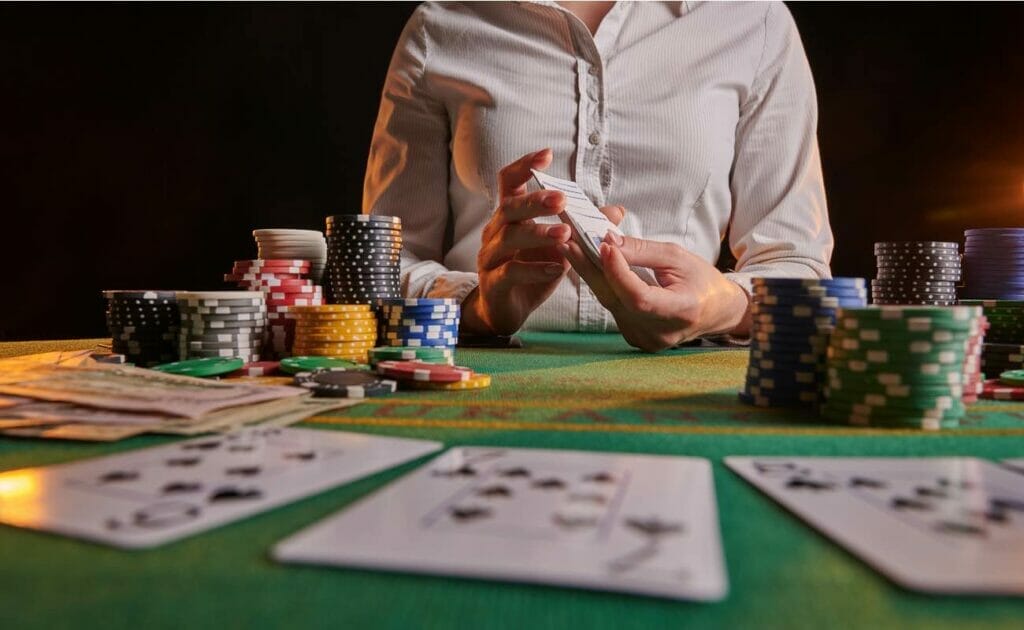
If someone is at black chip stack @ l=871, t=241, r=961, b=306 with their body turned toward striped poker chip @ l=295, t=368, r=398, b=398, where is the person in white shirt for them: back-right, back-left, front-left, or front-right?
front-right

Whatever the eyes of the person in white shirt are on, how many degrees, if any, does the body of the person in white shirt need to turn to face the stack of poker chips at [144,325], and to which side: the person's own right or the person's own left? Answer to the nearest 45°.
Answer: approximately 45° to the person's own right

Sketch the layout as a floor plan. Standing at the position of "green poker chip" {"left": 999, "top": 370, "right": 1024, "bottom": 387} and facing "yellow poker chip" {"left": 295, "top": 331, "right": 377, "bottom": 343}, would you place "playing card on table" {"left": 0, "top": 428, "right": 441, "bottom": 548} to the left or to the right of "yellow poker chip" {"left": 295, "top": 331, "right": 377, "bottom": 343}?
left

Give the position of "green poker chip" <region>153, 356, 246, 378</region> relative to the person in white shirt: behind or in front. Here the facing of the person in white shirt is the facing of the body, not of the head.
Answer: in front

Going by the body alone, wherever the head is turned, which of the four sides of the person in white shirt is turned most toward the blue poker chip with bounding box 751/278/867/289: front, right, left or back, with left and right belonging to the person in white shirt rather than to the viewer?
front

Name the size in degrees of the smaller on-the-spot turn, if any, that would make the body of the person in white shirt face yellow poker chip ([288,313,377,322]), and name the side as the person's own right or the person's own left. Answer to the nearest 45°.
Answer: approximately 45° to the person's own right

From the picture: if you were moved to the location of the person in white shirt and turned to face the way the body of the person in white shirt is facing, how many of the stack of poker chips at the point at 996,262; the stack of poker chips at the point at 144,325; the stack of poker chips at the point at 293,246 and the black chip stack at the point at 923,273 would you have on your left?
2

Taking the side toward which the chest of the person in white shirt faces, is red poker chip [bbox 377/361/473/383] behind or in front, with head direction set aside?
in front

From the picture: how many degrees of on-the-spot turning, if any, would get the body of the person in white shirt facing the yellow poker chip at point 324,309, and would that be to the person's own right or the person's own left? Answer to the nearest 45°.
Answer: approximately 45° to the person's own right

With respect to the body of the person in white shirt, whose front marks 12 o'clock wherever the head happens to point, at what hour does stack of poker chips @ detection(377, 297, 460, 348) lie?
The stack of poker chips is roughly at 1 o'clock from the person in white shirt.

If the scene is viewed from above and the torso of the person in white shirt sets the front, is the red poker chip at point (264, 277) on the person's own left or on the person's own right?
on the person's own right

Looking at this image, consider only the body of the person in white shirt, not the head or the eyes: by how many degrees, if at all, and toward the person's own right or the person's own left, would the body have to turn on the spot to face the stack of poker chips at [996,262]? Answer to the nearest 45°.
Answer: approximately 90° to the person's own left

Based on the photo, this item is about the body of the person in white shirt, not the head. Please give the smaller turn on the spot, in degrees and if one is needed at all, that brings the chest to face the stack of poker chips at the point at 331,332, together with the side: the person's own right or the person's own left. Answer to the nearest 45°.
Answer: approximately 45° to the person's own right

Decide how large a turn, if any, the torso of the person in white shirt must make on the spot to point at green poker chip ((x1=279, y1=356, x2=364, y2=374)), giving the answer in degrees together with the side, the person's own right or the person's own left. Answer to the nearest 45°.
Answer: approximately 45° to the person's own right

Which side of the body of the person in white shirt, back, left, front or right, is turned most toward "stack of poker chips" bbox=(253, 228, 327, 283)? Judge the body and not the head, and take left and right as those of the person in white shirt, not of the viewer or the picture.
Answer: right

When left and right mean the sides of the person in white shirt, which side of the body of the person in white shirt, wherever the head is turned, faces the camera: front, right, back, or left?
front

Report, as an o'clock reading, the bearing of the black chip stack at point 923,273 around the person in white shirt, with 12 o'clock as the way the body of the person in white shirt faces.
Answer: The black chip stack is roughly at 9 o'clock from the person in white shirt.

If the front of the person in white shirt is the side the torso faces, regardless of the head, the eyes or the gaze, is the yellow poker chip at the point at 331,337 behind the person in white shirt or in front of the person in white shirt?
in front
